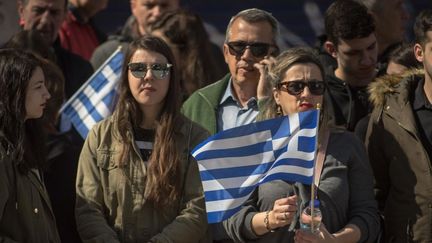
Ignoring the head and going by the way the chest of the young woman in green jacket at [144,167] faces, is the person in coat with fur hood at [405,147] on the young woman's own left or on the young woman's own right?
on the young woman's own left

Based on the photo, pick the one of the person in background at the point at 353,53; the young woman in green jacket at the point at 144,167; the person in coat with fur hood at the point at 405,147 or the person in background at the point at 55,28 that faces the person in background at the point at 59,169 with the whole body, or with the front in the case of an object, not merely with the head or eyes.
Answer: the person in background at the point at 55,28

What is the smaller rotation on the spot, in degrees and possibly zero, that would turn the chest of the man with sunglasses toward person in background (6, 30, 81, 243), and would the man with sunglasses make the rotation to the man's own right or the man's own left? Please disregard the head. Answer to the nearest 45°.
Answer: approximately 90° to the man's own right

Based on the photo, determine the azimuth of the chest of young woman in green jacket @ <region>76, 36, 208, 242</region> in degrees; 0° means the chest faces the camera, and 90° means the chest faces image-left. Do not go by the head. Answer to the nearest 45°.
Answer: approximately 0°

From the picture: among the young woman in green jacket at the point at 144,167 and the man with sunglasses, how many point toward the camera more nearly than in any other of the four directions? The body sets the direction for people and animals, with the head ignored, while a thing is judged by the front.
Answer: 2

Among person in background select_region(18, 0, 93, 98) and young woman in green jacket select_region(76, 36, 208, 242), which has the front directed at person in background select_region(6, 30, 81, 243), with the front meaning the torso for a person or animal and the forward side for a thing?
person in background select_region(18, 0, 93, 98)
